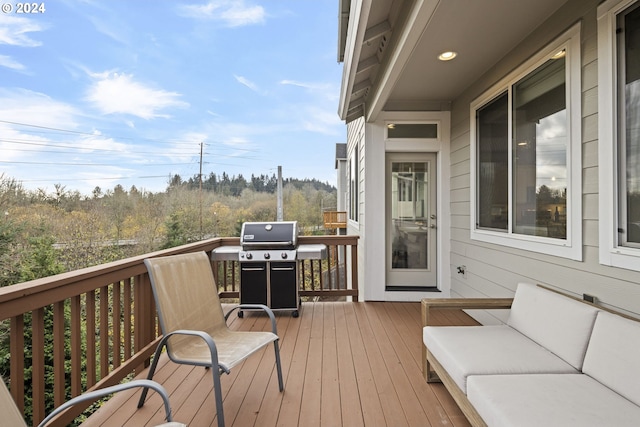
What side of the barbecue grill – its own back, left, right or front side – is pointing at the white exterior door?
left

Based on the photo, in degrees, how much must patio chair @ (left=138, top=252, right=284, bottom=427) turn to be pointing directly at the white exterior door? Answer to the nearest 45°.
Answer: approximately 90° to its left

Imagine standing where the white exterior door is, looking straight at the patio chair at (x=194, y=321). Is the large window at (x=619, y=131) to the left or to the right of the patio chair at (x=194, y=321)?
left

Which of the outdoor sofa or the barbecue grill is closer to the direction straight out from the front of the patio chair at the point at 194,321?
the outdoor sofa

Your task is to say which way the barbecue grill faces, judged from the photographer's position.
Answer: facing the viewer

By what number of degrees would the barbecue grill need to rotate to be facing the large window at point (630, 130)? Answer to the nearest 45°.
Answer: approximately 45° to its left

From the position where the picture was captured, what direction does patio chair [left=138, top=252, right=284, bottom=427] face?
facing the viewer and to the right of the viewer

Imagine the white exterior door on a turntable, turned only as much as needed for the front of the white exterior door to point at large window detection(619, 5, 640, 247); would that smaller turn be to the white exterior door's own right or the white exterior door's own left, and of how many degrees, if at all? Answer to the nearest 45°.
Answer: approximately 45° to the white exterior door's own left

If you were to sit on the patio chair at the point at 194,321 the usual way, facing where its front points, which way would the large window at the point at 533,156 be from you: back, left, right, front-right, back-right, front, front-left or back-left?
front-left

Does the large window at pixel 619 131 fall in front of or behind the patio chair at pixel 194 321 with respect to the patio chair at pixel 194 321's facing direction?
in front

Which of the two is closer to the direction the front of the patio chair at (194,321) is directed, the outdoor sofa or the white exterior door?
the outdoor sofa

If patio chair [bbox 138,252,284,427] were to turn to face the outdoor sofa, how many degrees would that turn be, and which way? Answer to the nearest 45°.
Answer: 0° — it already faces it

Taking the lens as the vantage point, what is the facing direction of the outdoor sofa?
facing the viewer and to the left of the viewer

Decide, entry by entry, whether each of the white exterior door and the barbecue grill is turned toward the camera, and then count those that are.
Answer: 2

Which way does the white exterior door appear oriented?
toward the camera

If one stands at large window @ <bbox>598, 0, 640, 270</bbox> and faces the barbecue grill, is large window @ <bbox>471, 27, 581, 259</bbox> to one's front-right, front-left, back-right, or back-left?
front-right
